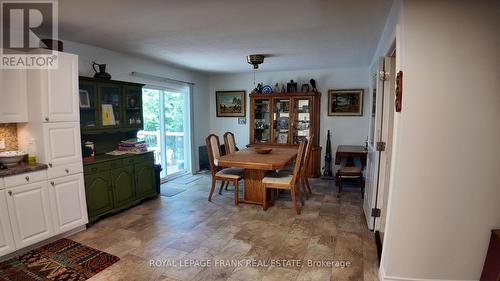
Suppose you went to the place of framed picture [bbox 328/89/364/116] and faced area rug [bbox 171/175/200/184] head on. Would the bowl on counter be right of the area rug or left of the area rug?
left

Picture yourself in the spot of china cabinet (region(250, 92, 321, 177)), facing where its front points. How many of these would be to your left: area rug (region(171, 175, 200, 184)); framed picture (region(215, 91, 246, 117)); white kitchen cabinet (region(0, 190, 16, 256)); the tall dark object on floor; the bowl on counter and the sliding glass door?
1

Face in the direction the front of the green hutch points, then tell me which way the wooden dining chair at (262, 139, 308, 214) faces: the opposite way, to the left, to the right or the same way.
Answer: the opposite way

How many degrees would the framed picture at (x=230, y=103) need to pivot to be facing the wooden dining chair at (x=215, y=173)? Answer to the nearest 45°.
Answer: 0° — it already faces it

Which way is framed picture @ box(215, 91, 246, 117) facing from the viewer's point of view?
toward the camera

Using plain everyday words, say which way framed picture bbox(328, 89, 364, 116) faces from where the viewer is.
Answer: facing the viewer

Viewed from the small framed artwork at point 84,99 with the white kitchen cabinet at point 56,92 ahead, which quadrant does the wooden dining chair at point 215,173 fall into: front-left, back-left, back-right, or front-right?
back-left

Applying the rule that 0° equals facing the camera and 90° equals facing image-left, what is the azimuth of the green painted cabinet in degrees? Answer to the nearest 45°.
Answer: approximately 315°

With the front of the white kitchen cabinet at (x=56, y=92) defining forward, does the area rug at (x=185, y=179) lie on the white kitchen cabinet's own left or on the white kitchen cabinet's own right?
on the white kitchen cabinet's own left

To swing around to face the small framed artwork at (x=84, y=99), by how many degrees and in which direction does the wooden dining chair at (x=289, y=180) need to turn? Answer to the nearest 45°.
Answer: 0° — it already faces it

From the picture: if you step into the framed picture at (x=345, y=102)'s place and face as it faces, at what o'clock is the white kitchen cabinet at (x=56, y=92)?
The white kitchen cabinet is roughly at 1 o'clock from the framed picture.

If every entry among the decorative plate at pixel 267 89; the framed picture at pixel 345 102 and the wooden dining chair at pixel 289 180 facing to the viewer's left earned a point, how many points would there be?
1

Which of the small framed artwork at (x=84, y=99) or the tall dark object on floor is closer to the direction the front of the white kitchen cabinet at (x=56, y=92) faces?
the tall dark object on floor

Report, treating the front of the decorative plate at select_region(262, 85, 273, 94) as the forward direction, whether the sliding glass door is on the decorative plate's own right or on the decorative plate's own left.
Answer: on the decorative plate's own right

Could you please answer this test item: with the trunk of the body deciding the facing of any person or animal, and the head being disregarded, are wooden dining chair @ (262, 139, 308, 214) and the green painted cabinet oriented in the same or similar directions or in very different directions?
very different directions

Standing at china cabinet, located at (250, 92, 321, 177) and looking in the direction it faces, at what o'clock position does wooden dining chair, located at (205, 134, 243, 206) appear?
The wooden dining chair is roughly at 1 o'clock from the china cabinet.

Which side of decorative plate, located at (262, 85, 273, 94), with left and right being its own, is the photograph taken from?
front

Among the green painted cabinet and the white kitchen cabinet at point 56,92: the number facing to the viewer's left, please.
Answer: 0

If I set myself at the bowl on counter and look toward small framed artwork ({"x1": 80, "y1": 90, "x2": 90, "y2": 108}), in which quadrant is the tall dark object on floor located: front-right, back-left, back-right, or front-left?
front-right
